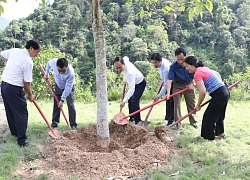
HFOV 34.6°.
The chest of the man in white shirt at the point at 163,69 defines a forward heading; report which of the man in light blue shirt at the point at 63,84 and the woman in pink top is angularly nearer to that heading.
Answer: the man in light blue shirt

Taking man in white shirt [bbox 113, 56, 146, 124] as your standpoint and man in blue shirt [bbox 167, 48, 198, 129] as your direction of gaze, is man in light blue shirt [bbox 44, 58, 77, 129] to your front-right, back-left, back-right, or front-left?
back-right

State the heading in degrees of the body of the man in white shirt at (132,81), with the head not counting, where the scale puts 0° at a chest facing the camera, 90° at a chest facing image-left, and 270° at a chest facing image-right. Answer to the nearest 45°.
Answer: approximately 45°

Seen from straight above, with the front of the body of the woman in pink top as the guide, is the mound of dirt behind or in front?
in front

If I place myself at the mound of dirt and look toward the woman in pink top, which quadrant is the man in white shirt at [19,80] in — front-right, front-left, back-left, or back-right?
back-left

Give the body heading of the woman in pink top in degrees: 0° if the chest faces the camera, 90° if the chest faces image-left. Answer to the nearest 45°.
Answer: approximately 90°

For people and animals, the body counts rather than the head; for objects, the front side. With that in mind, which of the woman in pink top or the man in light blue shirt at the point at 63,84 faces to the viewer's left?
the woman in pink top

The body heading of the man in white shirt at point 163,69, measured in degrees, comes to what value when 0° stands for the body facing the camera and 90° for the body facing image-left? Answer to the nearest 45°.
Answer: approximately 45°

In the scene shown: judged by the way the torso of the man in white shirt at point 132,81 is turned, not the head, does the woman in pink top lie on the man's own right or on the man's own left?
on the man's own left
